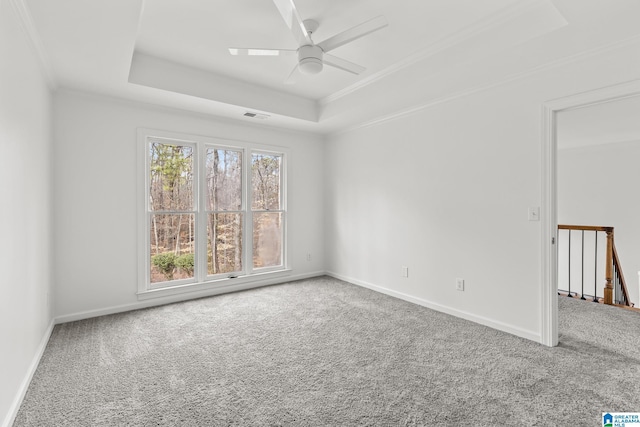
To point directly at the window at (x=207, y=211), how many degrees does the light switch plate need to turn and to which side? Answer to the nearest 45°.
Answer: approximately 90° to its right
